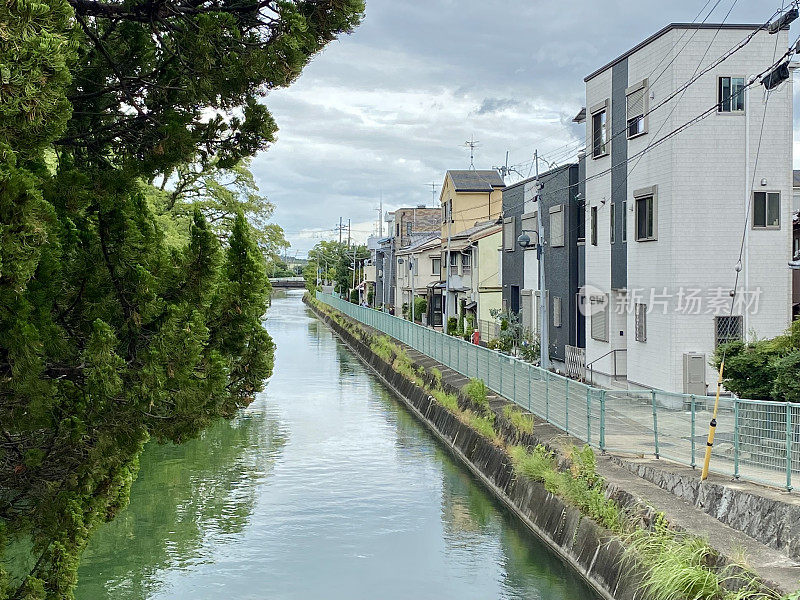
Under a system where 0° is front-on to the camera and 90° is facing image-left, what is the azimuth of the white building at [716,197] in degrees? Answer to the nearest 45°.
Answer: approximately 45°

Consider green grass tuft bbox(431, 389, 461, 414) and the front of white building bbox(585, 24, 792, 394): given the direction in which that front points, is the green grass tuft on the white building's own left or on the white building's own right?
on the white building's own right

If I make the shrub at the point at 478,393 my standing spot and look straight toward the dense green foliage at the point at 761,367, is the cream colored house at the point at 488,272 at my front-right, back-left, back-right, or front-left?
back-left

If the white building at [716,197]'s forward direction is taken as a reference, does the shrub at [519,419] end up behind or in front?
in front

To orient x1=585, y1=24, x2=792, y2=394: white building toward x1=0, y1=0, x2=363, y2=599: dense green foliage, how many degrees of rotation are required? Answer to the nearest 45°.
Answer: approximately 45° to its left

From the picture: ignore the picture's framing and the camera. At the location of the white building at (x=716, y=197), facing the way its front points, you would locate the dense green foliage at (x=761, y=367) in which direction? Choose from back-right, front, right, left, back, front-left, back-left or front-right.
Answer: front-left

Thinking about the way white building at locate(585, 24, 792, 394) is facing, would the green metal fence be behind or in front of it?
in front

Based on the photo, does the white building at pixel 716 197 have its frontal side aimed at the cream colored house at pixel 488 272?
no

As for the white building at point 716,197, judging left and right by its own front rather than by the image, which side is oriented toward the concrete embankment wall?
front

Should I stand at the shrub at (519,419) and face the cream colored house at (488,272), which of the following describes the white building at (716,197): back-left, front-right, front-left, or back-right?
front-right

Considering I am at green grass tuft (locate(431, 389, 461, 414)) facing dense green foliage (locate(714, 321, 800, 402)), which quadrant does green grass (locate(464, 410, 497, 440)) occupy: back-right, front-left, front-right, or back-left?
front-right

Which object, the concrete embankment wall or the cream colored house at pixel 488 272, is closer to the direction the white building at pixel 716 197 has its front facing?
the concrete embankment wall

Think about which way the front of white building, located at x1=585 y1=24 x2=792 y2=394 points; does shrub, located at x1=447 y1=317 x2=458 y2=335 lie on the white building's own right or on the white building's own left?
on the white building's own right

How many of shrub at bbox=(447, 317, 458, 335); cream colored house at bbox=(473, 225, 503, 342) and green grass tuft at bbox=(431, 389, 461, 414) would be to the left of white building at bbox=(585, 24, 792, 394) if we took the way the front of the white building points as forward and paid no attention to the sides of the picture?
0
